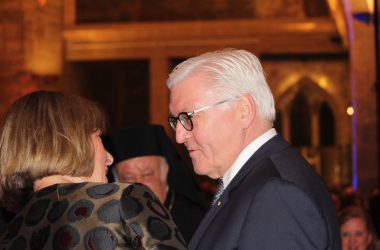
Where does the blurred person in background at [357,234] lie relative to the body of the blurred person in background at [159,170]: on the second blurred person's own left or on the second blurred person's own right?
on the second blurred person's own left

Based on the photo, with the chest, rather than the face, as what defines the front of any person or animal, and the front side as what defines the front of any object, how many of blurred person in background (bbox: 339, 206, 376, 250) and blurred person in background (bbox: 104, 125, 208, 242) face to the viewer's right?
0

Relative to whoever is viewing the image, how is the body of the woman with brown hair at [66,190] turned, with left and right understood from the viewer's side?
facing away from the viewer and to the right of the viewer

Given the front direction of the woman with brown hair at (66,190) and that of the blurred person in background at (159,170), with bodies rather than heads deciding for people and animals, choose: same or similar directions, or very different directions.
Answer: very different directions

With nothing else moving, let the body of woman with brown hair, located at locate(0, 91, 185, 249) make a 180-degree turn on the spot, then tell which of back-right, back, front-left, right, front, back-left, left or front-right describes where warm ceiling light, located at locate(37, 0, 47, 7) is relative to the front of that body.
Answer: back-right

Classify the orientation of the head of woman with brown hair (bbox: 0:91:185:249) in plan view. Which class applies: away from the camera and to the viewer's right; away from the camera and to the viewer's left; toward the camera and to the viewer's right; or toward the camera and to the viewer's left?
away from the camera and to the viewer's right

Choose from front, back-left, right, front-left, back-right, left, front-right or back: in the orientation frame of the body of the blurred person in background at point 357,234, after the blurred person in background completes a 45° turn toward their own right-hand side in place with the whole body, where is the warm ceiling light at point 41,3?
front-right

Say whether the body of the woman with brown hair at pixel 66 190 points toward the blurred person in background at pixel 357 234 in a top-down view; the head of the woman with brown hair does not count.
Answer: yes

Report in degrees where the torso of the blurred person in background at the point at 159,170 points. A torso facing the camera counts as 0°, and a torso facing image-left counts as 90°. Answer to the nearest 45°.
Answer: approximately 45°

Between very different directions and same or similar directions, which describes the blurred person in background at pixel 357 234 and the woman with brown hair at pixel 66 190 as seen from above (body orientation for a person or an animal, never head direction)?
very different directions

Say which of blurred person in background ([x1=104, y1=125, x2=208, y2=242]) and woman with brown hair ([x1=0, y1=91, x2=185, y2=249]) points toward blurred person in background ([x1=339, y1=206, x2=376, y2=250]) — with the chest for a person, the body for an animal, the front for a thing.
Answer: the woman with brown hair

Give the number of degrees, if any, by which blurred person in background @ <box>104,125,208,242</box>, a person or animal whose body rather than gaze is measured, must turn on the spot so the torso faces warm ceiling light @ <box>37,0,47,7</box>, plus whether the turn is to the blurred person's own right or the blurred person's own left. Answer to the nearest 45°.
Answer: approximately 135° to the blurred person's own right
